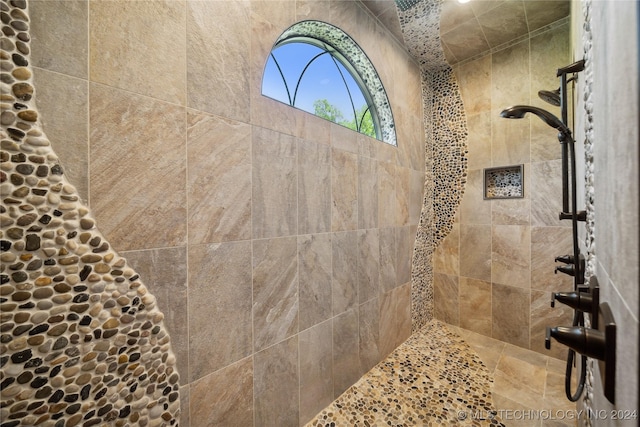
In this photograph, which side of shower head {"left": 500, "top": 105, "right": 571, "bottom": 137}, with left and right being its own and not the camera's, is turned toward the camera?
left

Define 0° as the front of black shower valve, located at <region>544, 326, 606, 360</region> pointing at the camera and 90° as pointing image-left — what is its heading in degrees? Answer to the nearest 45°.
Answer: approximately 90°

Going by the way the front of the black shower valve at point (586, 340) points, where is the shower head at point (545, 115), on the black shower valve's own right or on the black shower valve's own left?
on the black shower valve's own right

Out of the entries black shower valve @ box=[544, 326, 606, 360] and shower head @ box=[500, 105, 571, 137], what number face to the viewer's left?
2

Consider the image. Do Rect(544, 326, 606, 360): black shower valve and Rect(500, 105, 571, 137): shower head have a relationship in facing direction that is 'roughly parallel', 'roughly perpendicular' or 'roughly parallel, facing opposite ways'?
roughly parallel

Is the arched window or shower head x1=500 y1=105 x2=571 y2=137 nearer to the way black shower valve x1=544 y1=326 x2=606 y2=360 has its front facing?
the arched window

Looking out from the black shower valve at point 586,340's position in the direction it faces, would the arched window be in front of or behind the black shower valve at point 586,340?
in front

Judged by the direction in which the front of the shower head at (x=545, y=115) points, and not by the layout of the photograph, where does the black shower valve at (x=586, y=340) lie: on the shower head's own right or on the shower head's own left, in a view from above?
on the shower head's own left
